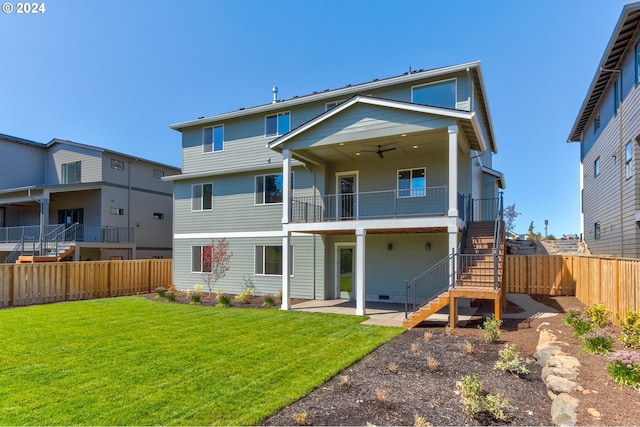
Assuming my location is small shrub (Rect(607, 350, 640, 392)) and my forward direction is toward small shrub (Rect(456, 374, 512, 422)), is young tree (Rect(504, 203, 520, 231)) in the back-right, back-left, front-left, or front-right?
back-right

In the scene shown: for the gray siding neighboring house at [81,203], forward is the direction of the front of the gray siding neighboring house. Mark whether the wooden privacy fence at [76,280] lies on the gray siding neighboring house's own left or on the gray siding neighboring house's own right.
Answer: on the gray siding neighboring house's own left

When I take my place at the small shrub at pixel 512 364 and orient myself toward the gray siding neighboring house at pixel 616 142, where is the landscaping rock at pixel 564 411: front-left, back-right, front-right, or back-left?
back-right

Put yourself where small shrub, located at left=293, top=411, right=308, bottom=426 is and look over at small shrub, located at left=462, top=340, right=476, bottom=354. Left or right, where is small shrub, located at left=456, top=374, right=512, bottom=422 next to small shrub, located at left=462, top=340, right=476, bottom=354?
right
